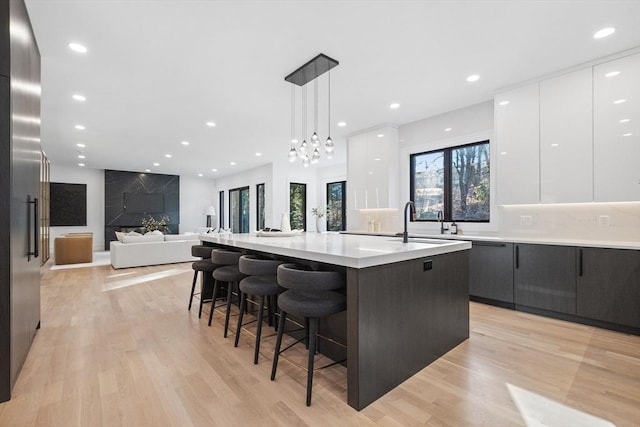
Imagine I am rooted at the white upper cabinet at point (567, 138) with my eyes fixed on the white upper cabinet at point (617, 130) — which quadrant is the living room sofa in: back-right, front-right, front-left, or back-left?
back-right

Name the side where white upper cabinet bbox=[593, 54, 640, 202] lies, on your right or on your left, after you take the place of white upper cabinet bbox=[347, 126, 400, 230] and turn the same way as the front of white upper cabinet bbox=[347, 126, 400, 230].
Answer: on your left

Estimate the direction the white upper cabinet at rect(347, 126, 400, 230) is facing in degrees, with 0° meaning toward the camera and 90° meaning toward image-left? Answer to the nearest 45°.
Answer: approximately 45°

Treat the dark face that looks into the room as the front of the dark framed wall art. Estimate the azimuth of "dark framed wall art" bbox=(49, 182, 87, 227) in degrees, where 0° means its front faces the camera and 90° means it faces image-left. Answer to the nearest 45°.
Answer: approximately 0°

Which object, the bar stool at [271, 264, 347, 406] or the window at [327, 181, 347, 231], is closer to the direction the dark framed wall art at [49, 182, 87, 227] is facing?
the bar stool

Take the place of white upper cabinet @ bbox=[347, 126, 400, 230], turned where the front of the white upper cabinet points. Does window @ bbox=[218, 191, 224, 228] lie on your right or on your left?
on your right

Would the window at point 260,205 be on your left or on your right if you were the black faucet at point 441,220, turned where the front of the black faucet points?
on your right

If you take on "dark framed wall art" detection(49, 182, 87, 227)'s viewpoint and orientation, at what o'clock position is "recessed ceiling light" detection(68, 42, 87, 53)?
The recessed ceiling light is roughly at 12 o'clock from the dark framed wall art.

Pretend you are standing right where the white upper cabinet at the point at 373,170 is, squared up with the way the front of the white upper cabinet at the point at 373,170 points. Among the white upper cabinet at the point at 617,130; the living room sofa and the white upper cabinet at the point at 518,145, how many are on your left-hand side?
2

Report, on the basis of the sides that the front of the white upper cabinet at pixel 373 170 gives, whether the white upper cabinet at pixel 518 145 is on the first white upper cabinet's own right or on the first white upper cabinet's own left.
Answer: on the first white upper cabinet's own left

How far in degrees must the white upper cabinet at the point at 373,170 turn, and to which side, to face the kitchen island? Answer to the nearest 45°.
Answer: approximately 45° to its left

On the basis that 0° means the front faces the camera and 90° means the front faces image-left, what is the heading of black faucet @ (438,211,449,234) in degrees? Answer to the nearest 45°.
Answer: approximately 45°
